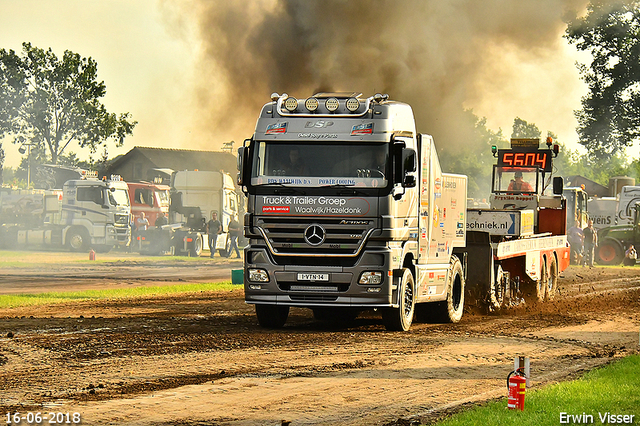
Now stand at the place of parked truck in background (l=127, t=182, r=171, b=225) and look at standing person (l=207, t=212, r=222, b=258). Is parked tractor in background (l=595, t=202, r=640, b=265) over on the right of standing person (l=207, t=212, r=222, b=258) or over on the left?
left

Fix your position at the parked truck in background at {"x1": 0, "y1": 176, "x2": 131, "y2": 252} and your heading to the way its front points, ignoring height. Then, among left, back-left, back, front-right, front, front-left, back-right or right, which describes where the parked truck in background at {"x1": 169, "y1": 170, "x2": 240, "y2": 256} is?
front-left

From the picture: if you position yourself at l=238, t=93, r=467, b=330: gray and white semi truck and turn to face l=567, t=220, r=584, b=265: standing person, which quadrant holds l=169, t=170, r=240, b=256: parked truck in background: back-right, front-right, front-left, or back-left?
front-left

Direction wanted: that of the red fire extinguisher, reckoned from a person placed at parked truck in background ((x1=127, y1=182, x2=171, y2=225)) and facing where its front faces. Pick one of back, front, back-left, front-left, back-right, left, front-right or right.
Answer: front-right

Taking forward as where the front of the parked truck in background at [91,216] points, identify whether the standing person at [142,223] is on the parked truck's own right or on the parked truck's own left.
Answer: on the parked truck's own left

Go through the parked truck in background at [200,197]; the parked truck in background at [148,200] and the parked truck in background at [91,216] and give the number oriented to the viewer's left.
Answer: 0

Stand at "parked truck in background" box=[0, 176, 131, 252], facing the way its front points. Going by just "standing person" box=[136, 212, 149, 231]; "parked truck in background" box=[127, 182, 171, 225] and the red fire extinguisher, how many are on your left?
2

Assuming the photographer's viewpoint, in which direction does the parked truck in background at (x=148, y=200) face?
facing the viewer and to the right of the viewer

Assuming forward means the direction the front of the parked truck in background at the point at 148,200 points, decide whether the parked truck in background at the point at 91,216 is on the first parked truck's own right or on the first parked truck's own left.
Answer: on the first parked truck's own right
